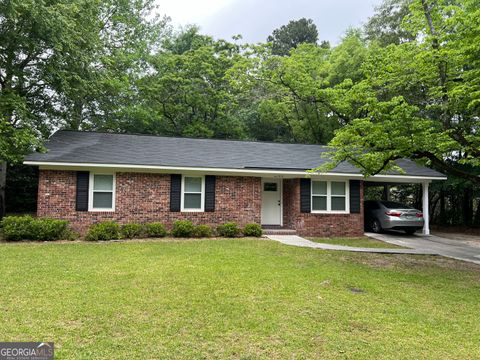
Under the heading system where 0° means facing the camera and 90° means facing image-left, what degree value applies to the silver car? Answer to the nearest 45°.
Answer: approximately 135°

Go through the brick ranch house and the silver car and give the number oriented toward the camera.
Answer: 1

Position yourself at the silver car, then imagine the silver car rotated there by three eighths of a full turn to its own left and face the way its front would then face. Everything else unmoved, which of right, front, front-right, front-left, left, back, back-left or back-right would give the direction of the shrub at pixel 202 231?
front-right

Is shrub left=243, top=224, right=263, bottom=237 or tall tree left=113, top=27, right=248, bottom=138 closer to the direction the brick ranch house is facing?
the shrub

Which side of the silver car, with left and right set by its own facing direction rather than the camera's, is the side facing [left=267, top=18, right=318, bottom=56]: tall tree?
front

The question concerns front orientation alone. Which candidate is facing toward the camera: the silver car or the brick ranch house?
the brick ranch house

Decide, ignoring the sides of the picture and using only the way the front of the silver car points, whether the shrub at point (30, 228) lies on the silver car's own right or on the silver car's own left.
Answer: on the silver car's own left

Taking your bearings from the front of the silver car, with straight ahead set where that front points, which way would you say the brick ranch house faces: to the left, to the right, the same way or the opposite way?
the opposite way

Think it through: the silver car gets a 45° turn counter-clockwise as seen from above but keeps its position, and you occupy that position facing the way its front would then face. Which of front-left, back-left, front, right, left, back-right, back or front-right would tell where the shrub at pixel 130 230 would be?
front-left

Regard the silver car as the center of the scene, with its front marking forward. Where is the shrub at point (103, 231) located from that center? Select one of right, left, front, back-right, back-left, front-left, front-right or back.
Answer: left

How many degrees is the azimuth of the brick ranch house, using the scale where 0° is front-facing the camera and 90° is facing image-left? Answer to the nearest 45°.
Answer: approximately 0°

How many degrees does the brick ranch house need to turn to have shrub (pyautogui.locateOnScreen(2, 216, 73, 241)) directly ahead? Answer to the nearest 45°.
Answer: approximately 45° to its right
